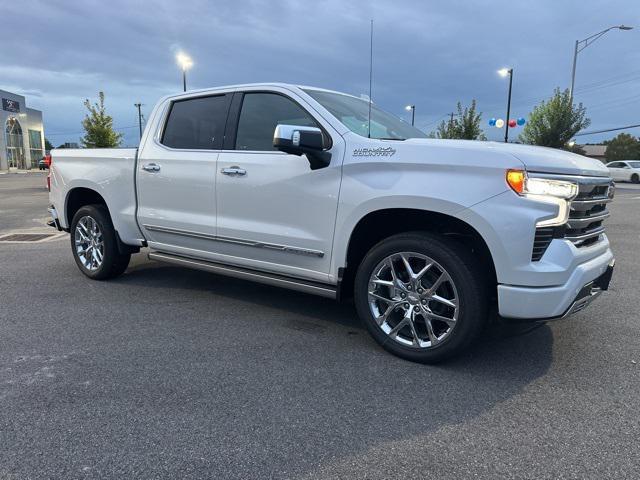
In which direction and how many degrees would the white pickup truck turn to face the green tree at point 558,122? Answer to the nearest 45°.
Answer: approximately 90° to its left

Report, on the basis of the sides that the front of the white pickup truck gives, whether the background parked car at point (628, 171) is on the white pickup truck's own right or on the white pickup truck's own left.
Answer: on the white pickup truck's own left

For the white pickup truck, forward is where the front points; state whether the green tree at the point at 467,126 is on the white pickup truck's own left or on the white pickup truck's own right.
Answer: on the white pickup truck's own left

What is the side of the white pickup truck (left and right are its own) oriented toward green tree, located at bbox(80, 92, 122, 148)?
back
